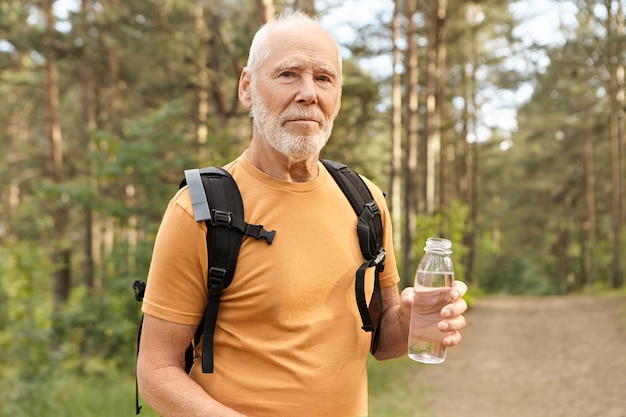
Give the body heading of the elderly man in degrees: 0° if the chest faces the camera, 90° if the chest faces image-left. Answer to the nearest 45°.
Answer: approximately 315°

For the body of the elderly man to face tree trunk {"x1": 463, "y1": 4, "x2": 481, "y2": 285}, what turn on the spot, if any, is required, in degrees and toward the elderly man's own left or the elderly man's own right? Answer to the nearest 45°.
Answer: approximately 135° to the elderly man's own left

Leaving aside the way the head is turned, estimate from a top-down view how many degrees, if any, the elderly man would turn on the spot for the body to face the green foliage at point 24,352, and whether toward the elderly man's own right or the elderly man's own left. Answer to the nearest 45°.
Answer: approximately 180°

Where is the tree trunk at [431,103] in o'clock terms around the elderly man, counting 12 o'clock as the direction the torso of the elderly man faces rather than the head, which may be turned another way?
The tree trunk is roughly at 8 o'clock from the elderly man.

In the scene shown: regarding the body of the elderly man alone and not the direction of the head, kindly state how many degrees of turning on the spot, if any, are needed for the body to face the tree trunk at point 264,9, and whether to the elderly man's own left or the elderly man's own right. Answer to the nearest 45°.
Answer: approximately 135° to the elderly man's own left

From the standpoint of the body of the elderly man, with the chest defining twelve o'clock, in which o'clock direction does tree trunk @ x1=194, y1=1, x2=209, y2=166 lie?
The tree trunk is roughly at 7 o'clock from the elderly man.

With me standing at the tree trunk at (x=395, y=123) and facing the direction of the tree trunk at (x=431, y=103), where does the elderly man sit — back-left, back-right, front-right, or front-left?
back-right

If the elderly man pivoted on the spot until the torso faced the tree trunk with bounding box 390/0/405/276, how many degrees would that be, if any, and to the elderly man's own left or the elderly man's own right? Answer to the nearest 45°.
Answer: approximately 135° to the elderly man's own left

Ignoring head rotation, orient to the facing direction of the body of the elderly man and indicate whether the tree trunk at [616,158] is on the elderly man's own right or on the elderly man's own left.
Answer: on the elderly man's own left
